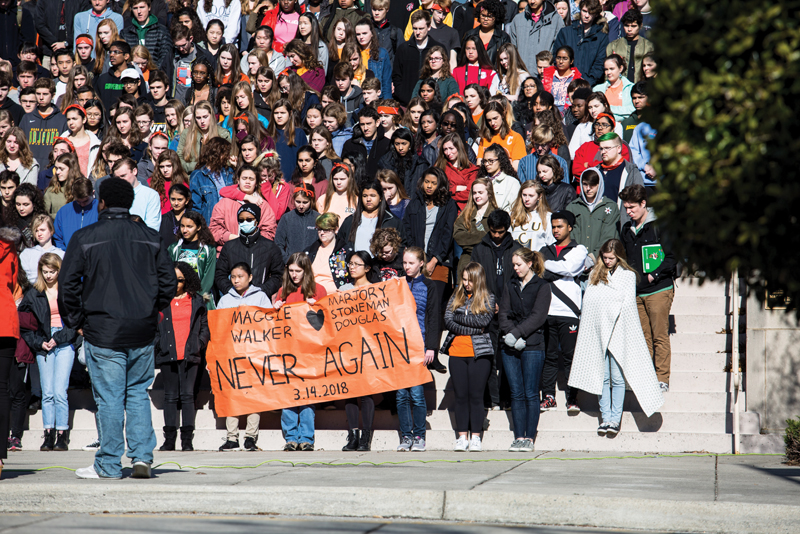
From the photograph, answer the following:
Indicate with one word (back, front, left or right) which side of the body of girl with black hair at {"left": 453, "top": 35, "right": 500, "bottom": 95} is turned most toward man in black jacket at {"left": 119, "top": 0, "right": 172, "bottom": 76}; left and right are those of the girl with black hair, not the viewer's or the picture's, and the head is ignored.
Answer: right

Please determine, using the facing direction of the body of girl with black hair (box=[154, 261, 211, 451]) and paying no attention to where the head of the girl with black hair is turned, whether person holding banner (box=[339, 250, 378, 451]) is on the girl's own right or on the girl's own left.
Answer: on the girl's own left

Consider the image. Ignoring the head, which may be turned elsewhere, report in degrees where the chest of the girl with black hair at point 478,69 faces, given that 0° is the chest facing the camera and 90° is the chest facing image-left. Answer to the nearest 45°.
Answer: approximately 0°

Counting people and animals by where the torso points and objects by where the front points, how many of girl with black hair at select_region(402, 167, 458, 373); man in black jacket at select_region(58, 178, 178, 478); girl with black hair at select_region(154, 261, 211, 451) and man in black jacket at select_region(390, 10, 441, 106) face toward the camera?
3

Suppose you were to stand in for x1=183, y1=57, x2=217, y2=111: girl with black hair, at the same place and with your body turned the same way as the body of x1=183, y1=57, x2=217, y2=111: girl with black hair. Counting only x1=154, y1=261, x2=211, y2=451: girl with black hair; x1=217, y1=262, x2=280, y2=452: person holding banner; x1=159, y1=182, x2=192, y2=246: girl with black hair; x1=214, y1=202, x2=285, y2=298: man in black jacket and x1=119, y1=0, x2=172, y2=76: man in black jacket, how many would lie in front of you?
4

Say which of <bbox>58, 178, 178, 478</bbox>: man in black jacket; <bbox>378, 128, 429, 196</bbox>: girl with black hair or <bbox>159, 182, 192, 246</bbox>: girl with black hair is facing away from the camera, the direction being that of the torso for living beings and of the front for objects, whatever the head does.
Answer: the man in black jacket

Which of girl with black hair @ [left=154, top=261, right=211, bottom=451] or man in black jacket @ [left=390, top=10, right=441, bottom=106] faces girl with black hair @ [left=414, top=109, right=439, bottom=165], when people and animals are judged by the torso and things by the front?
the man in black jacket

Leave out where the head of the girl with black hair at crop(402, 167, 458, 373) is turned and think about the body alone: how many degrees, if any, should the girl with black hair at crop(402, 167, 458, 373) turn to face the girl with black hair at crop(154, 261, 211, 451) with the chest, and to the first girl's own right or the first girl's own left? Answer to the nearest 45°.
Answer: approximately 45° to the first girl's own right

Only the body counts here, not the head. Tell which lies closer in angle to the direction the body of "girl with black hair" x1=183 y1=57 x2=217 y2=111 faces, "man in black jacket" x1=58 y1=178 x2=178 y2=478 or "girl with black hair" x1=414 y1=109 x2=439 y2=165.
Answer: the man in black jacket

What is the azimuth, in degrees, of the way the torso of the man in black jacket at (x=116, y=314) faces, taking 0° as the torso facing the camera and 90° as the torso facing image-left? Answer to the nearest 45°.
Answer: approximately 180°

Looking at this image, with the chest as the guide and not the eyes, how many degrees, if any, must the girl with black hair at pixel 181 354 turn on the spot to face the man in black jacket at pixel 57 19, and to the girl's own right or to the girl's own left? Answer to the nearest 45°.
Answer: approximately 180°

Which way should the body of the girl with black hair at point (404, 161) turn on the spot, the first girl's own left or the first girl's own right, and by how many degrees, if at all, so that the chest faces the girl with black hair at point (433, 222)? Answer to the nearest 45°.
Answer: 0° — they already face them

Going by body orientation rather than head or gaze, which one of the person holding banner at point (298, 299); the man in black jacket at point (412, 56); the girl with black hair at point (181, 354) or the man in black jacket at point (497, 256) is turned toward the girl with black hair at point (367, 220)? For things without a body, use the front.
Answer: the man in black jacket at point (412, 56)

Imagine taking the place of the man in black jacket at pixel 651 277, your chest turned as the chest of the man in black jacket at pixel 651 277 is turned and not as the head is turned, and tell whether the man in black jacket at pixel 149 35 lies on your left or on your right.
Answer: on your right
